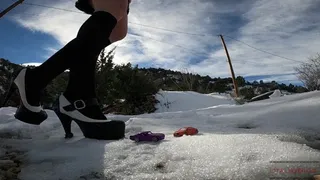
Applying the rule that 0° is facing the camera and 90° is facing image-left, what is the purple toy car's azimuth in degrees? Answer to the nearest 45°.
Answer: approximately 90°
